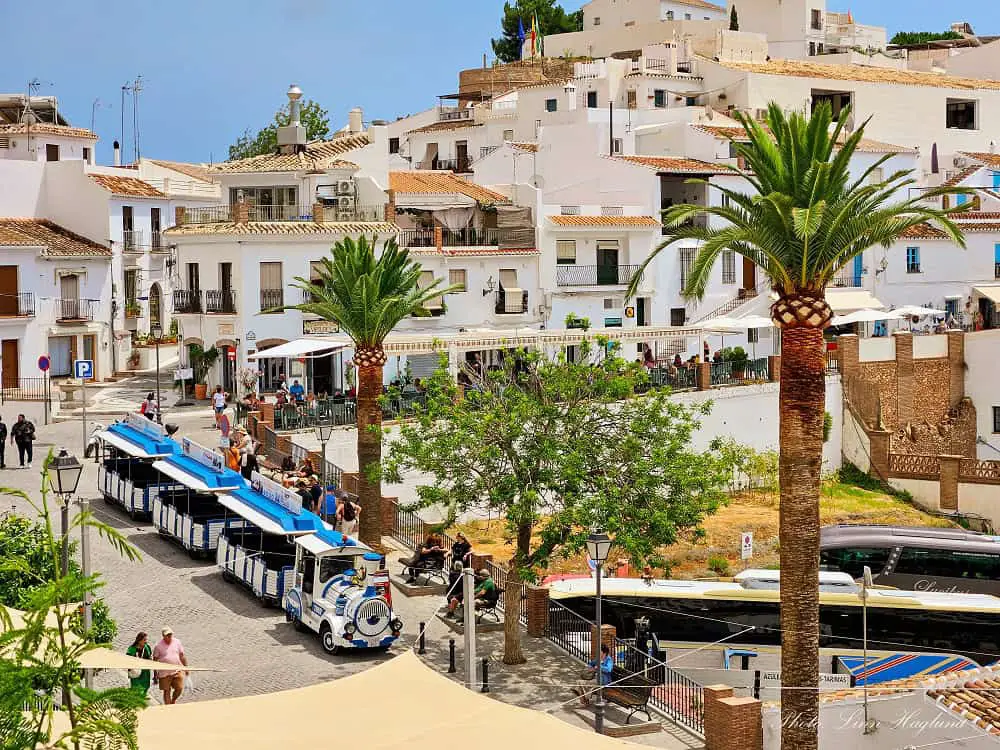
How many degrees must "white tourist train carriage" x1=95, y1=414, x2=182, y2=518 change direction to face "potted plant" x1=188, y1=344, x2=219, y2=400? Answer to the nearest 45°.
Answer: approximately 135° to its left

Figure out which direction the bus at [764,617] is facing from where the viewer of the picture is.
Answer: facing to the left of the viewer

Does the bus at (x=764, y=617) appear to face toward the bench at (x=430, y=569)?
yes

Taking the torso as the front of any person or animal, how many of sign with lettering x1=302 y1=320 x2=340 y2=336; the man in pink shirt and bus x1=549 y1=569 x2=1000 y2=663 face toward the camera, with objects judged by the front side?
2

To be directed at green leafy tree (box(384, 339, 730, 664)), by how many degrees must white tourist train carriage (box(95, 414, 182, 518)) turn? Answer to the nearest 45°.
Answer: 0° — it already faces it

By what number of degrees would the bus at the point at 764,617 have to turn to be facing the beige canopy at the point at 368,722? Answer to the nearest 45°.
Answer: approximately 90° to its left

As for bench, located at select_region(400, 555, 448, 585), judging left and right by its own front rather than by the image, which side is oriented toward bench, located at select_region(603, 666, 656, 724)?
left

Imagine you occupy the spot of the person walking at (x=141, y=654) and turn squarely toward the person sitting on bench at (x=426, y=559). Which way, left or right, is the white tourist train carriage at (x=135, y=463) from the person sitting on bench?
left
